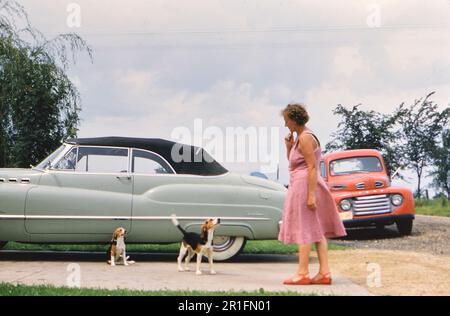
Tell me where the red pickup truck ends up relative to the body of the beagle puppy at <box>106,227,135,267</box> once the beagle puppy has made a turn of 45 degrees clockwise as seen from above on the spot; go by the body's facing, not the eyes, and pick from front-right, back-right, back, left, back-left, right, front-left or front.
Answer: back-left

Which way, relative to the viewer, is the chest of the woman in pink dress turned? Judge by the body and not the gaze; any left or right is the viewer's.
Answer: facing to the left of the viewer

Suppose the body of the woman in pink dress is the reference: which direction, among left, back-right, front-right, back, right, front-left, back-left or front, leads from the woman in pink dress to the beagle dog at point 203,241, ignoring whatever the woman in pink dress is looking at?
front-right

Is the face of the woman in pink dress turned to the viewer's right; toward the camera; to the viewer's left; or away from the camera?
to the viewer's left

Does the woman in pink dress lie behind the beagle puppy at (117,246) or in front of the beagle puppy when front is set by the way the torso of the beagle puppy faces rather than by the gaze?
in front

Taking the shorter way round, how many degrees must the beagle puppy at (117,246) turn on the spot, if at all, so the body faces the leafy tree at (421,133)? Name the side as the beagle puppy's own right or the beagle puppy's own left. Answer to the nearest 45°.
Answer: approximately 90° to the beagle puppy's own left
